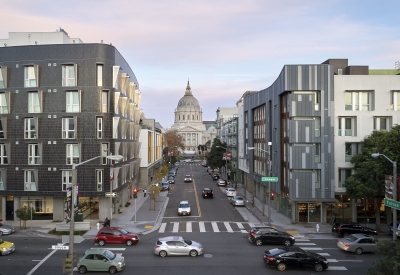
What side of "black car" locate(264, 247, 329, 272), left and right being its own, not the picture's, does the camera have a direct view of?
right

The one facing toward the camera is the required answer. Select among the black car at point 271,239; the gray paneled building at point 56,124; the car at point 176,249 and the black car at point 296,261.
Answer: the gray paneled building

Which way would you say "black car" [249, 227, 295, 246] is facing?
to the viewer's right

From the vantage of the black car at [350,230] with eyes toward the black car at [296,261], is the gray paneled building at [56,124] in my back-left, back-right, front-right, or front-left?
front-right

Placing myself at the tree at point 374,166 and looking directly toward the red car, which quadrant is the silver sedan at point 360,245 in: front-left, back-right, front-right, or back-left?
front-left

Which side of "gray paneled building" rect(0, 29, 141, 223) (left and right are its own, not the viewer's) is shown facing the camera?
front

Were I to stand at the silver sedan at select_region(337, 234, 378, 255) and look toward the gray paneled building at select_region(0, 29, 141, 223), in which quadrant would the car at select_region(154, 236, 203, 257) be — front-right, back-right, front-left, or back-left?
front-left

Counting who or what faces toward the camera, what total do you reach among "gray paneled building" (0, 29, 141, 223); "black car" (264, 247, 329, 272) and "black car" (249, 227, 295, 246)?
1

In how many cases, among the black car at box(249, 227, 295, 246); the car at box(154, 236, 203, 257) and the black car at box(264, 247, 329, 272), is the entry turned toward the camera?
0
